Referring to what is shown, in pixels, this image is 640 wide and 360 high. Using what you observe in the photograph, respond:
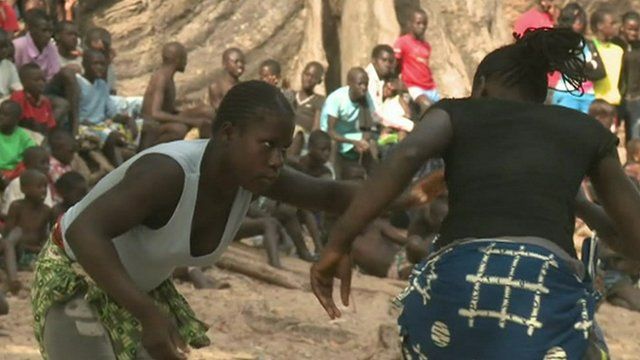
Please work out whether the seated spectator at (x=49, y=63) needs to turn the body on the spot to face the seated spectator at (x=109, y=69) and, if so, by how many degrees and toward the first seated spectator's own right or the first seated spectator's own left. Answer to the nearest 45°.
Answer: approximately 90° to the first seated spectator's own left

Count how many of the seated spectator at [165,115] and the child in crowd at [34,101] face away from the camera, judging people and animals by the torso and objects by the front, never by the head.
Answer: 0

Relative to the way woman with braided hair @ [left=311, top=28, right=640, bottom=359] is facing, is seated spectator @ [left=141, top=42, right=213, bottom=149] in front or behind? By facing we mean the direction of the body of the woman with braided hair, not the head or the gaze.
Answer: in front

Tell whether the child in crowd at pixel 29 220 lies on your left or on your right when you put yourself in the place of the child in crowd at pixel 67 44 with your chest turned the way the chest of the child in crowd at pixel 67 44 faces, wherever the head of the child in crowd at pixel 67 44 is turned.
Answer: on your right

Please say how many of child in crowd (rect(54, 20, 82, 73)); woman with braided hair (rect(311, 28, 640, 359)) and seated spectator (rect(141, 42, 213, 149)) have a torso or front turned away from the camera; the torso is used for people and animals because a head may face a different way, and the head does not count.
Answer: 1

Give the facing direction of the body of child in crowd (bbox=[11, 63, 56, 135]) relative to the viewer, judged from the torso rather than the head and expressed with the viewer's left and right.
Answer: facing the viewer and to the right of the viewer

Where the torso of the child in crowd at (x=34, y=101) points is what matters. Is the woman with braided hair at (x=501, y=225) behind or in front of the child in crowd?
in front

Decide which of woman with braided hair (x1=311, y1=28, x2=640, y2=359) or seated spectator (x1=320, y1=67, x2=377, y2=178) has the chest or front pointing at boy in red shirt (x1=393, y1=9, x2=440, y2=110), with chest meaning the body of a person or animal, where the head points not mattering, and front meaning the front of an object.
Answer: the woman with braided hair

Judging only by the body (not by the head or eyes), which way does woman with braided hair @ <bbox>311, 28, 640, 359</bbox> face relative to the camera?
away from the camera
